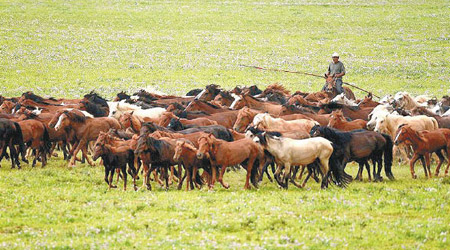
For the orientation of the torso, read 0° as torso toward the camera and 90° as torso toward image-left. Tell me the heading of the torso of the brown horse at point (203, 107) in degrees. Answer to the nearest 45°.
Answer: approximately 90°

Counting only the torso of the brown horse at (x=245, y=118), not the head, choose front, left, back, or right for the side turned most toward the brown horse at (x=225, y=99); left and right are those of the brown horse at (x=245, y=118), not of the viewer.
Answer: right

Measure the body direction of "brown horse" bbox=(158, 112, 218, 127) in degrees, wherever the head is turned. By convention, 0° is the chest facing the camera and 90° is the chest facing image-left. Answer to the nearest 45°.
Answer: approximately 90°

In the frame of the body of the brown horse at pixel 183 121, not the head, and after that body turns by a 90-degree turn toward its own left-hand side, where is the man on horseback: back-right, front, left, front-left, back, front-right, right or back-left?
back-left

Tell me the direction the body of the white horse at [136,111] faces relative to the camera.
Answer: to the viewer's left

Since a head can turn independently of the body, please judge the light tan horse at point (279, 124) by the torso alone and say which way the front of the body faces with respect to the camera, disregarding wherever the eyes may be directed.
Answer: to the viewer's left

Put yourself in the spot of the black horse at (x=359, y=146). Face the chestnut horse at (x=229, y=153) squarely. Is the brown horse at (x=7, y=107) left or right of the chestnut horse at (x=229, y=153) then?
right

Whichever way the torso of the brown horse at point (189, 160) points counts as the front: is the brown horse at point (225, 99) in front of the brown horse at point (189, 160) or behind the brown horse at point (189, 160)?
behind

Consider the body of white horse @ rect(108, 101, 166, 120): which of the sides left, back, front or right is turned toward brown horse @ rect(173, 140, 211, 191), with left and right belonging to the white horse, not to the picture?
left

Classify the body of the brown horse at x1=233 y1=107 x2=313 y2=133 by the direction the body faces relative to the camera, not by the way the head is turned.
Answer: to the viewer's left
